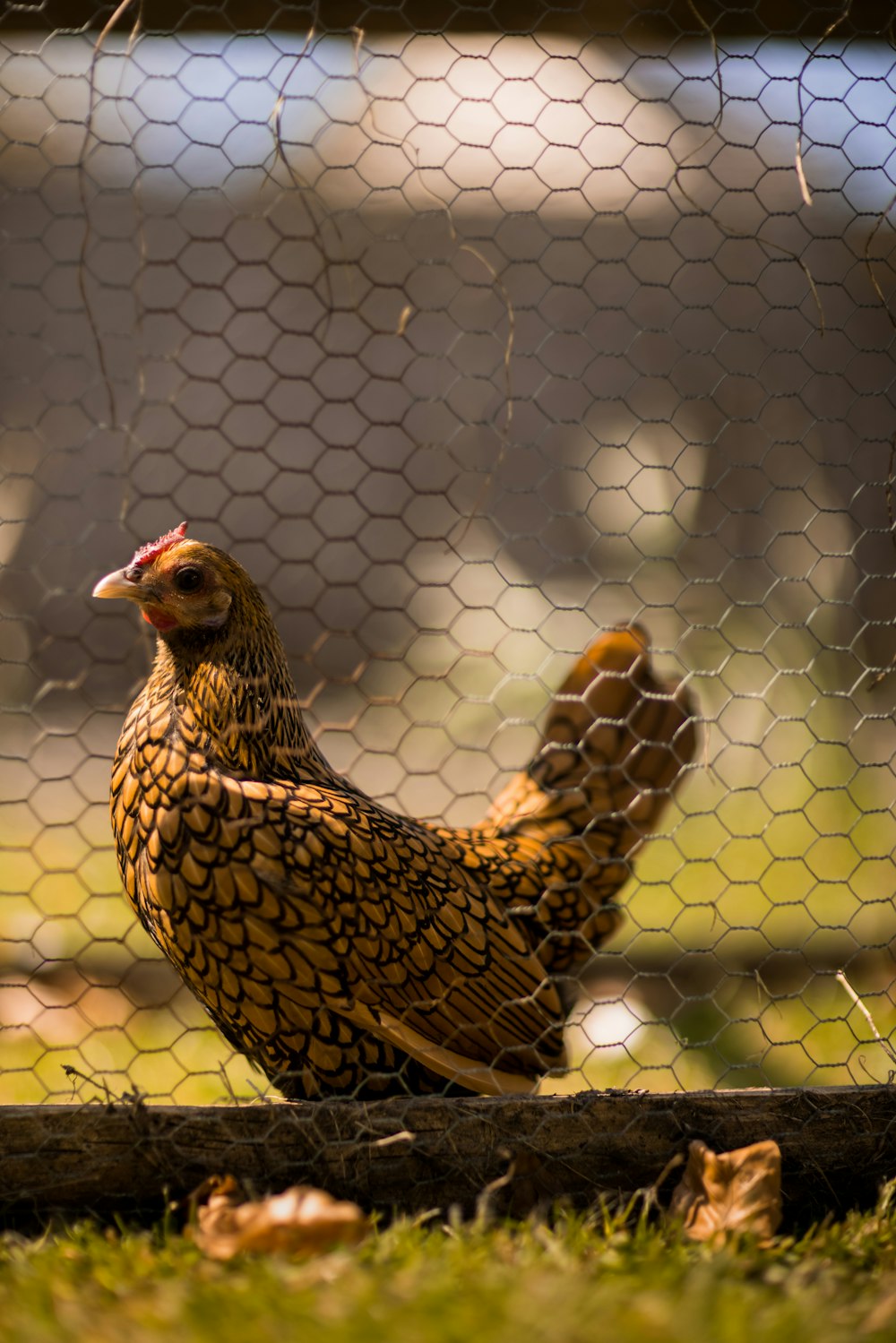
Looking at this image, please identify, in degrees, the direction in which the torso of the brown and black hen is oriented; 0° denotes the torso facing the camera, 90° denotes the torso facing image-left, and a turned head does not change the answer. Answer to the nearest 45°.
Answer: approximately 90°
